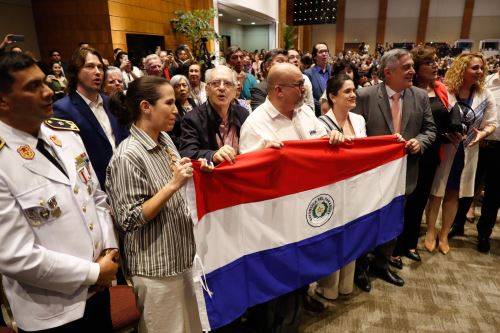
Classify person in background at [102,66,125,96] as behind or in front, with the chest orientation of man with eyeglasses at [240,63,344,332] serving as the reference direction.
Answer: behind

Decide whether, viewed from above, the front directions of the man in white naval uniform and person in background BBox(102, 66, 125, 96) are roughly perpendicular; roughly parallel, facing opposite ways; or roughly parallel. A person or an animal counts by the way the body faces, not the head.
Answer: roughly parallel

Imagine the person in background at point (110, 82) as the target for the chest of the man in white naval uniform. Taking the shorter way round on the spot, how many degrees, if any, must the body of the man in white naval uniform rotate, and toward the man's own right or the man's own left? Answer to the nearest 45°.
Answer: approximately 135° to the man's own left

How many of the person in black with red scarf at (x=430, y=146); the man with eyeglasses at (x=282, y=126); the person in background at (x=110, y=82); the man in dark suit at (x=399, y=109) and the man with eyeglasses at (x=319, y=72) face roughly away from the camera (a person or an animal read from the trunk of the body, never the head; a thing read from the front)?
0

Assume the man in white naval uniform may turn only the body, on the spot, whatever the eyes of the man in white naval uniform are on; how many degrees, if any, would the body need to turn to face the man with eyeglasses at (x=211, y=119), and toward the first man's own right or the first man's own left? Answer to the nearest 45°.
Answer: approximately 90° to the first man's own left

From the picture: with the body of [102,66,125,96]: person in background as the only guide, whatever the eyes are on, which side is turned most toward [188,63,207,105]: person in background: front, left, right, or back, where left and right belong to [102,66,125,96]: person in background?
left

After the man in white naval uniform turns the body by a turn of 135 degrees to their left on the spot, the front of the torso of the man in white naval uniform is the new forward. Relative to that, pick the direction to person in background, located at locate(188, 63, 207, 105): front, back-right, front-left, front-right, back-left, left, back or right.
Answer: front-right

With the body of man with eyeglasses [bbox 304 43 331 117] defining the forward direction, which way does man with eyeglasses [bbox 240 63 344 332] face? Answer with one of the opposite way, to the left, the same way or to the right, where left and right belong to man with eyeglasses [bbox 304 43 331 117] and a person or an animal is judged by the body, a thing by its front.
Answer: the same way

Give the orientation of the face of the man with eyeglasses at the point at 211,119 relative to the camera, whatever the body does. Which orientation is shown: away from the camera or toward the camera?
toward the camera

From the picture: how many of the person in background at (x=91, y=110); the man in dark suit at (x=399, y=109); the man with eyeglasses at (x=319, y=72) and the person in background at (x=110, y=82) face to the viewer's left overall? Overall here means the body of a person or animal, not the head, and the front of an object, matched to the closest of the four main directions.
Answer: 0

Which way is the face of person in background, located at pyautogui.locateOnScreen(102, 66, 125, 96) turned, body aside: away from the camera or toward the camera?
toward the camera

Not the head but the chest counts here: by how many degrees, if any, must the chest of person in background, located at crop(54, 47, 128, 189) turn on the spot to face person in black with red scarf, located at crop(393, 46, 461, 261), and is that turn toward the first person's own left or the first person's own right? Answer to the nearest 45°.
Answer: approximately 45° to the first person's own left

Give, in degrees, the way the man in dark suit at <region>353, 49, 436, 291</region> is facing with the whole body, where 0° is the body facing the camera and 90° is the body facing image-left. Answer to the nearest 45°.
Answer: approximately 315°

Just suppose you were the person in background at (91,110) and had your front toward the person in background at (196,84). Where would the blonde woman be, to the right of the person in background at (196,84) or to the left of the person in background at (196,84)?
right

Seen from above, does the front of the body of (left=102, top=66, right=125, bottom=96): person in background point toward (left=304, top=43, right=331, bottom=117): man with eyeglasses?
no

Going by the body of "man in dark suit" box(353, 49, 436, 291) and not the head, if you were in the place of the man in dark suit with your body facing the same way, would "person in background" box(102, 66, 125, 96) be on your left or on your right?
on your right

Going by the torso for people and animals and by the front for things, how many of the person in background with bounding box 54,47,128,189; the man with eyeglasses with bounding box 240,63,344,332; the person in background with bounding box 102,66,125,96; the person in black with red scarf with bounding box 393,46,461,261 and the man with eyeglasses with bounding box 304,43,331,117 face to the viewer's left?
0

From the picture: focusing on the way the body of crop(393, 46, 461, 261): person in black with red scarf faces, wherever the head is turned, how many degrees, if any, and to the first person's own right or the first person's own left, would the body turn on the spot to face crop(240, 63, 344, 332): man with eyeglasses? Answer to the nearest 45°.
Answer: approximately 90° to the first person's own right

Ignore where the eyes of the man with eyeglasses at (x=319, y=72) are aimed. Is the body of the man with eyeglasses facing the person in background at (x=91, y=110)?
no
